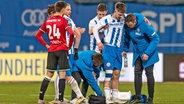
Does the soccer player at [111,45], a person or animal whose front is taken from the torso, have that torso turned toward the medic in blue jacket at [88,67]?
no

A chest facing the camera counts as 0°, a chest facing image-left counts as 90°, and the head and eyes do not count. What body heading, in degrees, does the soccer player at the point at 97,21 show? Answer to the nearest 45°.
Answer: approximately 315°

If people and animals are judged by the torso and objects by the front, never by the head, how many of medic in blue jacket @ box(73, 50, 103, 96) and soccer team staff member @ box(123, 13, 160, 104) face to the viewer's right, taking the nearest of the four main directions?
1

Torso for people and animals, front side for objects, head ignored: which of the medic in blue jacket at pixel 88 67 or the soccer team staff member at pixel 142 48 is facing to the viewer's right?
the medic in blue jacket

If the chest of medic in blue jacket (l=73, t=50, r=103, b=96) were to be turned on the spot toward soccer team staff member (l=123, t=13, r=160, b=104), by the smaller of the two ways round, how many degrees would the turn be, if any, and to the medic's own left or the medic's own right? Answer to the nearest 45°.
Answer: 0° — they already face them

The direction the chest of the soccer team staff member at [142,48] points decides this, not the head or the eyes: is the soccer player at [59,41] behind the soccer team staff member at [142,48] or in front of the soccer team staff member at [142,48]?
in front

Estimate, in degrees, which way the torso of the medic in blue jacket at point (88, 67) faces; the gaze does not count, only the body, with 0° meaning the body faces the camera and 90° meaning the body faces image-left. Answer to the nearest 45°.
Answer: approximately 270°

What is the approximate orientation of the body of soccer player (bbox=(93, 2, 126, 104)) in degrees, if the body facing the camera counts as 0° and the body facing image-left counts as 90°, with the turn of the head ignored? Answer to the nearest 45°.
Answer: approximately 315°
